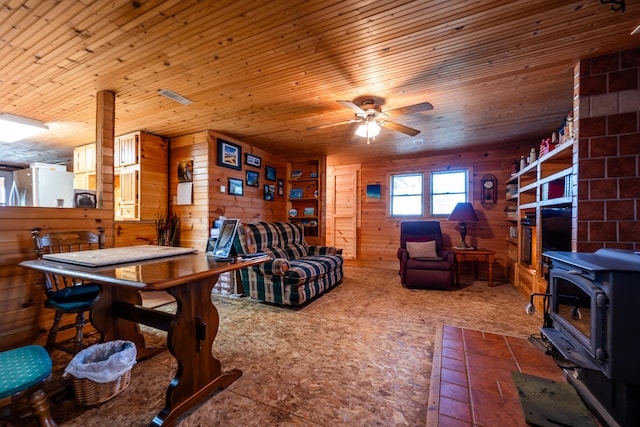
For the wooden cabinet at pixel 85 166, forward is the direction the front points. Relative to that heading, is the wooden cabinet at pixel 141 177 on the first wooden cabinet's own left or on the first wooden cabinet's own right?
on the first wooden cabinet's own left

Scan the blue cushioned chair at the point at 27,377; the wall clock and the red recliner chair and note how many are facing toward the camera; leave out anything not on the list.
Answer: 2

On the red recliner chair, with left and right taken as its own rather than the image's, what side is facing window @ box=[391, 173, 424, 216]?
back

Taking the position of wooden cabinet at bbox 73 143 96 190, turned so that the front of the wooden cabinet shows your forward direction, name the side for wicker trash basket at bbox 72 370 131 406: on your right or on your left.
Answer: on your left

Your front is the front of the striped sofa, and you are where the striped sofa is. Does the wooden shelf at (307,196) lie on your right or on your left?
on your left

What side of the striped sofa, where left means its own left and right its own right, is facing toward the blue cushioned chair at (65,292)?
right

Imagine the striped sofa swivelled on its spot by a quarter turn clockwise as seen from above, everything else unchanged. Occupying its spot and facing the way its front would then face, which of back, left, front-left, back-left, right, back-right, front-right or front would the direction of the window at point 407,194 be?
back

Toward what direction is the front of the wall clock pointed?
toward the camera

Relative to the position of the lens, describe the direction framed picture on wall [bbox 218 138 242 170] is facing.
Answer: facing the viewer and to the right of the viewer

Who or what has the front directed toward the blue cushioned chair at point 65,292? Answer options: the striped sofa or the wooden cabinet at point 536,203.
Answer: the wooden cabinet

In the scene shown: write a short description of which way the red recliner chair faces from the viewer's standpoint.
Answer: facing the viewer

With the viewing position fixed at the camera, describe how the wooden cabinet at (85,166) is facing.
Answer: facing the viewer and to the left of the viewer

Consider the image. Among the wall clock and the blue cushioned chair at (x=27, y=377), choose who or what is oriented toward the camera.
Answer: the wall clock

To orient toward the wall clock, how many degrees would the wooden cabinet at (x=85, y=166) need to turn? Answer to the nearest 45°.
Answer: approximately 90° to its left

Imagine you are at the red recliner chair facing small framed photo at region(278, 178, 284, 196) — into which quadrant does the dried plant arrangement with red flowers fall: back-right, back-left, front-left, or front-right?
front-left

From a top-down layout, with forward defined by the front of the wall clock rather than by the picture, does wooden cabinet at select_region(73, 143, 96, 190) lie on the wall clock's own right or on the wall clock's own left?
on the wall clock's own right
